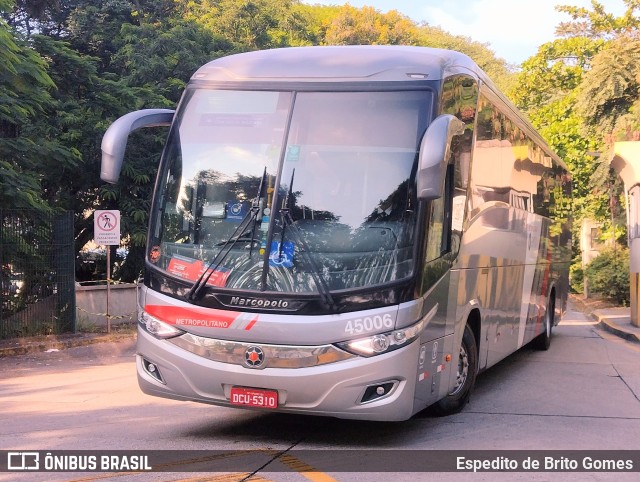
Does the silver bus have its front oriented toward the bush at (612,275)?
no

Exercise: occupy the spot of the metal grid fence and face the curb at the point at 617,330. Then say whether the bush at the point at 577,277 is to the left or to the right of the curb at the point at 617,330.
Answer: left

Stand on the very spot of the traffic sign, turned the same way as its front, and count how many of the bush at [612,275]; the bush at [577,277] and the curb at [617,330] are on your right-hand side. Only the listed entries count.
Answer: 0

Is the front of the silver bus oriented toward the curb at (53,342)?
no

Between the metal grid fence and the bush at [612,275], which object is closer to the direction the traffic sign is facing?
the metal grid fence

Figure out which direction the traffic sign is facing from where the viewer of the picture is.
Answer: facing the viewer

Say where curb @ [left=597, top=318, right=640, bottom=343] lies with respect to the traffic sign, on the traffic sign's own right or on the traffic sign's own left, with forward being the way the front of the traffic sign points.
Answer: on the traffic sign's own left

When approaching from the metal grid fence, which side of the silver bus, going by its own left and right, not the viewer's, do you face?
right
